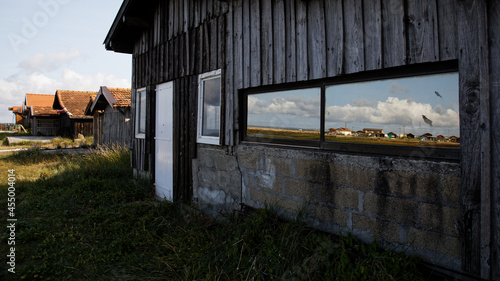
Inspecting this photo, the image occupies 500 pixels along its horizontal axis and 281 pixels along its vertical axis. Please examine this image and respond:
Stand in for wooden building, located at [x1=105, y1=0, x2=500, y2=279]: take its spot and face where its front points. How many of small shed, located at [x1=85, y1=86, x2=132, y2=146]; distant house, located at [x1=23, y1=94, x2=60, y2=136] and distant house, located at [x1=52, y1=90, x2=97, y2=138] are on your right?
3

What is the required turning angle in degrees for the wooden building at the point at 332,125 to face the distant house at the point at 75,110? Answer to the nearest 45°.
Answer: approximately 90° to its right

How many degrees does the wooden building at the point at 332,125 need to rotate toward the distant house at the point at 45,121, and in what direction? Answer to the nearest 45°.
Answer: approximately 90° to its right

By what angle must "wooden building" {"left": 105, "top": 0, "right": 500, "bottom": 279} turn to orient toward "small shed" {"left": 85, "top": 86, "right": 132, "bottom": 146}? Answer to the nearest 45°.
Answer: approximately 90° to its right

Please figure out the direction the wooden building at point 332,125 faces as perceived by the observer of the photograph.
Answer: facing the viewer and to the left of the viewer
